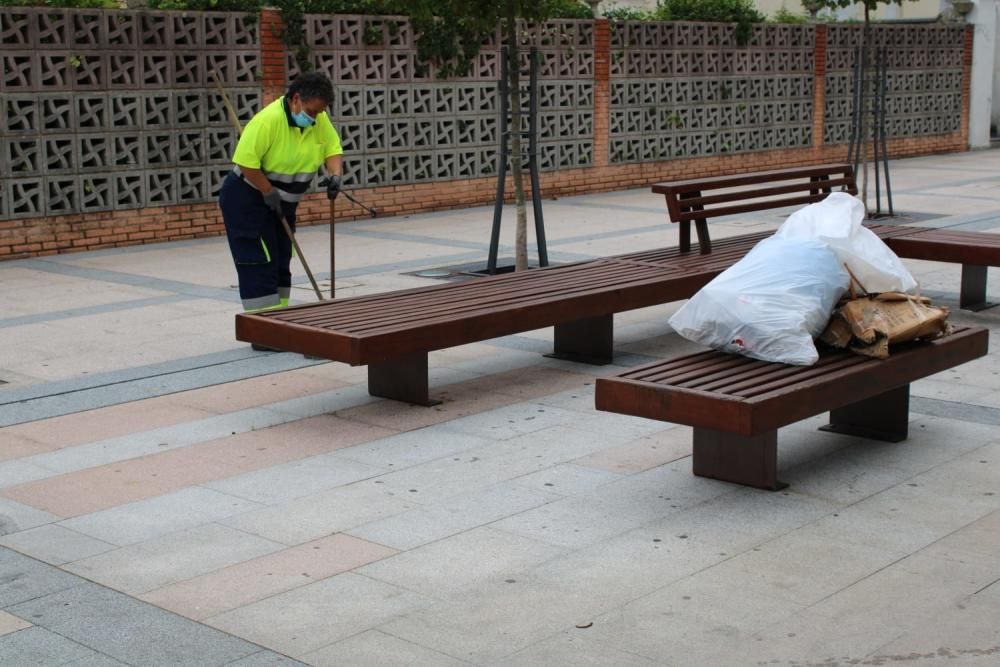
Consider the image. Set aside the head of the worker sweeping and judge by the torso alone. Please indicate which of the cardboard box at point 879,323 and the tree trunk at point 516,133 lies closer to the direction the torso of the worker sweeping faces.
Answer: the cardboard box

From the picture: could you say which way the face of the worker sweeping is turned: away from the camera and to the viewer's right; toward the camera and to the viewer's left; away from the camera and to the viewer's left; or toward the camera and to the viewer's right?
toward the camera and to the viewer's right

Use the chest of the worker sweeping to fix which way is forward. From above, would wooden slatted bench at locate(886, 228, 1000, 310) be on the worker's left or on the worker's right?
on the worker's left

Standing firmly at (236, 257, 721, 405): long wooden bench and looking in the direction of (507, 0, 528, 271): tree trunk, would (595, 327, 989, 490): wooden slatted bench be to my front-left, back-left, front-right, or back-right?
back-right

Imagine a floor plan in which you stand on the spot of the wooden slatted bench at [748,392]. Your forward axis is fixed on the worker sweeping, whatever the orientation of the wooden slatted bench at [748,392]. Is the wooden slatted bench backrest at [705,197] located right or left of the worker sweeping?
right

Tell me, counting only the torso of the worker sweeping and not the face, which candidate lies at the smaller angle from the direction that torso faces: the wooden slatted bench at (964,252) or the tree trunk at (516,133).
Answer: the wooden slatted bench

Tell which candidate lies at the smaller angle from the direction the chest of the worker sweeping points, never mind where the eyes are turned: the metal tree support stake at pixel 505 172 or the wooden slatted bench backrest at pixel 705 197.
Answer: the wooden slatted bench backrest

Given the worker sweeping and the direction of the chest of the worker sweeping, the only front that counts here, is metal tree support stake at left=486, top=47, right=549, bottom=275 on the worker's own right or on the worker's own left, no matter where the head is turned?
on the worker's own left

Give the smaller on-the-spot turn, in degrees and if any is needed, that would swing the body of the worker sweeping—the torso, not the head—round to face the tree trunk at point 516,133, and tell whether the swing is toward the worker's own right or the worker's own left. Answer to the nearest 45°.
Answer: approximately 90° to the worker's own left

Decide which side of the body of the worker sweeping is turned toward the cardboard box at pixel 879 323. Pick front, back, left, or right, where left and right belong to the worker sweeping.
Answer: front

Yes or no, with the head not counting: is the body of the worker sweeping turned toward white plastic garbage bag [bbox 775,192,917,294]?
yes

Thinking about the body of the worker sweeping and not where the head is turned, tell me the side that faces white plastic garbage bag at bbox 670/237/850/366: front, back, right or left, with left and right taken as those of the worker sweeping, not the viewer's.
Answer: front

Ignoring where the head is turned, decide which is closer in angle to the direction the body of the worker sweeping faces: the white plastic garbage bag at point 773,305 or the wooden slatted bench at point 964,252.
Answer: the white plastic garbage bag
